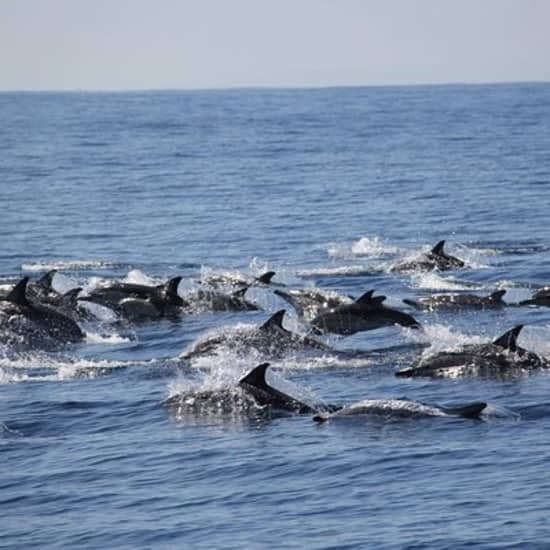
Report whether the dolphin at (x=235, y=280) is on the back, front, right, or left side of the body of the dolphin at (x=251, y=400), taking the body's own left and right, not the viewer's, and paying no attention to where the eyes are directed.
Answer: right

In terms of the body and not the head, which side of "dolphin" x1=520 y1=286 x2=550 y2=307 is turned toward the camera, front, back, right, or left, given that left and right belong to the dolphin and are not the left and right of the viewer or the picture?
left

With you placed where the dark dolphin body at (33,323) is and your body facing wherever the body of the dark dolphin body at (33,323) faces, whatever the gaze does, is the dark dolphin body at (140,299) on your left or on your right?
on your right

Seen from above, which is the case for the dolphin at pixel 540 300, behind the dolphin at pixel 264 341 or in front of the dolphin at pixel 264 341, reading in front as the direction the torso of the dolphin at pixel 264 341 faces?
behind

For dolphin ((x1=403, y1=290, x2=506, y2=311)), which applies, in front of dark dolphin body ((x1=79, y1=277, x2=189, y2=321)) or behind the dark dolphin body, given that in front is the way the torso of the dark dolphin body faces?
behind

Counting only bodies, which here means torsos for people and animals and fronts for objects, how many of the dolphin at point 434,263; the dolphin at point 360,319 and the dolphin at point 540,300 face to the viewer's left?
3

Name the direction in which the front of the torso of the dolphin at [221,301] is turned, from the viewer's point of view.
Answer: to the viewer's left

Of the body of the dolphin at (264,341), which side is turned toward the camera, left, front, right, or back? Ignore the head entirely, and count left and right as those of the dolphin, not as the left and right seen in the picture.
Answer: left

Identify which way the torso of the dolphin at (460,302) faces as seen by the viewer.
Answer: to the viewer's left
